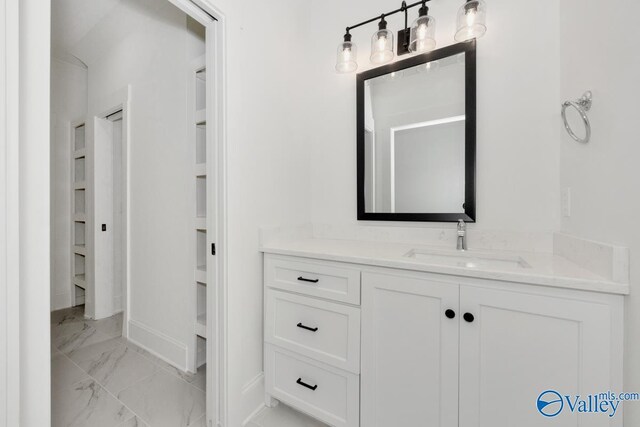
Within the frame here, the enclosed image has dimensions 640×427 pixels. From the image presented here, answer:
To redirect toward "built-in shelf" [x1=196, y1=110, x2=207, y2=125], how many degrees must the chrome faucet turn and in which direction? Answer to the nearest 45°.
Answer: approximately 90° to its right

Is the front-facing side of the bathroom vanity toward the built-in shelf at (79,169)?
no

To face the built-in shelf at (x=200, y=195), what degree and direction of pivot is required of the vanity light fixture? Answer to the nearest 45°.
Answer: approximately 45° to its right

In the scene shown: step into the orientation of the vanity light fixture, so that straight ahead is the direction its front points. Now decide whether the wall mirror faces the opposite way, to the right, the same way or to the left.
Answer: the same way

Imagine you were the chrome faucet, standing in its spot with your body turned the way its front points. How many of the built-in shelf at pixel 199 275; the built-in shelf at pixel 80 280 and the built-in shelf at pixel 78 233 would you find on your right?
3

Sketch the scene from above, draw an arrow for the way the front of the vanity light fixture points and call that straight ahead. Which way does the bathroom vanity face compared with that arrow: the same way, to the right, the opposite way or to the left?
the same way

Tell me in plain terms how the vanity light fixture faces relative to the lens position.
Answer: facing the viewer and to the left of the viewer

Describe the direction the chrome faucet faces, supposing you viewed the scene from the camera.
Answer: facing the viewer

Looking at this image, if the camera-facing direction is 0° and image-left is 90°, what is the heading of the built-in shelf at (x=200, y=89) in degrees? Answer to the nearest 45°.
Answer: approximately 45°

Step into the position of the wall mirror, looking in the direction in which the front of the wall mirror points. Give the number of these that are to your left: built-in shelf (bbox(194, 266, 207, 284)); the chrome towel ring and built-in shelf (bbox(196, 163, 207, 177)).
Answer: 1

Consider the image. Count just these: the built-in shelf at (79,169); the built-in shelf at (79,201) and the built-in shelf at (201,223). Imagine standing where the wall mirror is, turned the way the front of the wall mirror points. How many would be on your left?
0

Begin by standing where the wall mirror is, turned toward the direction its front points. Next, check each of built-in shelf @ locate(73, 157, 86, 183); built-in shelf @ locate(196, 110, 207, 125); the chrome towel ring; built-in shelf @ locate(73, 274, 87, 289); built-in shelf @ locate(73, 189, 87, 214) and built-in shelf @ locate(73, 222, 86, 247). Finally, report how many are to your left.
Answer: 1

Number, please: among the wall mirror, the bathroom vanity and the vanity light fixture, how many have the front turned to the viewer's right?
0

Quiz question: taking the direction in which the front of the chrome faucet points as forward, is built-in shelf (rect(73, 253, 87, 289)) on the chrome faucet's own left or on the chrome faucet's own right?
on the chrome faucet's own right
